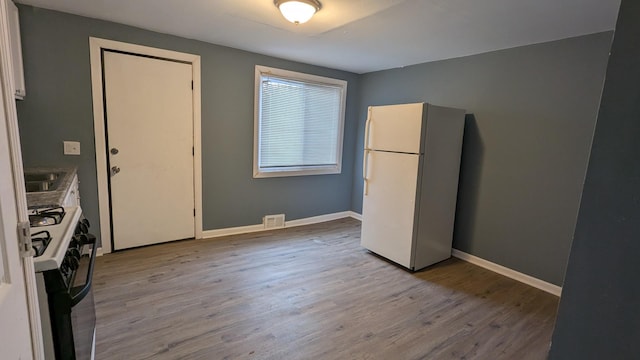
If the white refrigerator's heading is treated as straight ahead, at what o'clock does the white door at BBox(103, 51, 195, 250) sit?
The white door is roughly at 1 o'clock from the white refrigerator.

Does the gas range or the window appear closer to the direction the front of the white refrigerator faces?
the gas range

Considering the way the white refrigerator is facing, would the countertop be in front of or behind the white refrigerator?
in front

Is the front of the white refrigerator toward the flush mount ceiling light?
yes

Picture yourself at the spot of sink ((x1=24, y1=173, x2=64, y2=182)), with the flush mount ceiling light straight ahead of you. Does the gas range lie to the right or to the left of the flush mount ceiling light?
right

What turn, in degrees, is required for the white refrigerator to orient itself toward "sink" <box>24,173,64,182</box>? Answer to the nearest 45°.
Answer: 0° — it already faces it

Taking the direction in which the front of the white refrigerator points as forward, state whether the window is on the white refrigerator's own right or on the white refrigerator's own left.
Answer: on the white refrigerator's own right

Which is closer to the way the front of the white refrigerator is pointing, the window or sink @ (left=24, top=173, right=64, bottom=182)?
the sink

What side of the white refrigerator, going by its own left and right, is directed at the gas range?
front

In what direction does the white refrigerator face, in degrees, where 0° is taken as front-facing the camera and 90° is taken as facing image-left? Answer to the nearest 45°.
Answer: approximately 45°
